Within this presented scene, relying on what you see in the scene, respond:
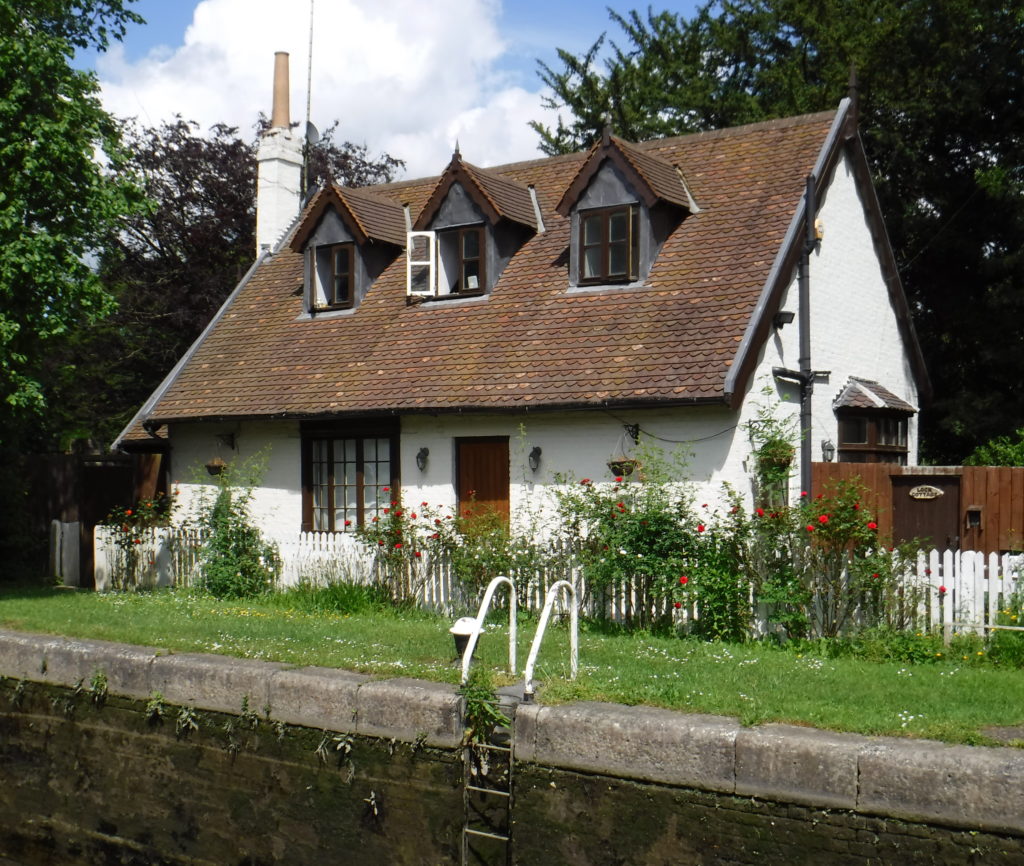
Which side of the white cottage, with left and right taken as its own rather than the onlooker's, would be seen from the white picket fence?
front

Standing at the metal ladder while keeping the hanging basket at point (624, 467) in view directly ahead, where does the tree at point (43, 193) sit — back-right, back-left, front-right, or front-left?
front-left

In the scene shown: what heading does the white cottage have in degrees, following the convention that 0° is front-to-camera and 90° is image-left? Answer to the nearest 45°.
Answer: approximately 45°

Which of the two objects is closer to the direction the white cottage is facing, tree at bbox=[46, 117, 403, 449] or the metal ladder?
the metal ladder

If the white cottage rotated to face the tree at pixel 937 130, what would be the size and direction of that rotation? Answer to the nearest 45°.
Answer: approximately 180°

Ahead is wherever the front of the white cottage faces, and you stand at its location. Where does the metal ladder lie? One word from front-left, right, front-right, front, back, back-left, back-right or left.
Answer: front-left

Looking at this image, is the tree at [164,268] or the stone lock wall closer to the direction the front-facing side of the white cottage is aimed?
the stone lock wall
